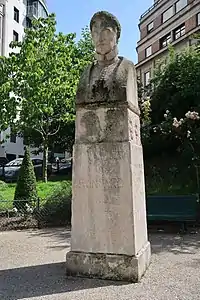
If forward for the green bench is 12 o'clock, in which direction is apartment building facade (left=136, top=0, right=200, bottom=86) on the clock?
The apartment building facade is roughly at 6 o'clock from the green bench.

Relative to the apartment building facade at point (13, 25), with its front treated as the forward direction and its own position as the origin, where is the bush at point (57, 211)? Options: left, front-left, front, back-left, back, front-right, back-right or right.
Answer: front-right

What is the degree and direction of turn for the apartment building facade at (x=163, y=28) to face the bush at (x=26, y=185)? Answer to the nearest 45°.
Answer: approximately 45° to its left

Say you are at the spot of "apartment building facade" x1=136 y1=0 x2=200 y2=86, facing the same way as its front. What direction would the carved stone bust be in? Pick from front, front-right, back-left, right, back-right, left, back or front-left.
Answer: front-left

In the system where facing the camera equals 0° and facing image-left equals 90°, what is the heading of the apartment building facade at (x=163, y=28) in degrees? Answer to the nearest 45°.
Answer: approximately 45°

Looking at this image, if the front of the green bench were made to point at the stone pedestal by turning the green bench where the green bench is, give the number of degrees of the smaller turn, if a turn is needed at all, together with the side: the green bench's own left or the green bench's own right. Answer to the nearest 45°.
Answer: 0° — it already faces it

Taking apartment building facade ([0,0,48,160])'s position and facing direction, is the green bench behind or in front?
in front

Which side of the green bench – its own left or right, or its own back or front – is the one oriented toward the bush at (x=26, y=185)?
right

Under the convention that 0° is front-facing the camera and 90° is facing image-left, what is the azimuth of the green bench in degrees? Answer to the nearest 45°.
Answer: approximately 0°

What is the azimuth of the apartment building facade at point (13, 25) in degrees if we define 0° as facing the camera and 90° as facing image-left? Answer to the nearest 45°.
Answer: approximately 315°

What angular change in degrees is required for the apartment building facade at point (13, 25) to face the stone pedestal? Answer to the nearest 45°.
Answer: approximately 45° to its right

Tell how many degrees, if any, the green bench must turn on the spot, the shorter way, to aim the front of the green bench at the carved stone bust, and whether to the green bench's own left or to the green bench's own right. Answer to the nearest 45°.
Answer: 0° — it already faces it

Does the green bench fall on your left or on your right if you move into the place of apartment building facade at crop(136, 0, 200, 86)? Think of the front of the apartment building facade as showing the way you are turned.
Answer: on your left

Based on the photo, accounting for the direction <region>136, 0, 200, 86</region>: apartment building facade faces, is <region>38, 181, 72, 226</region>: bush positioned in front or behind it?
in front
